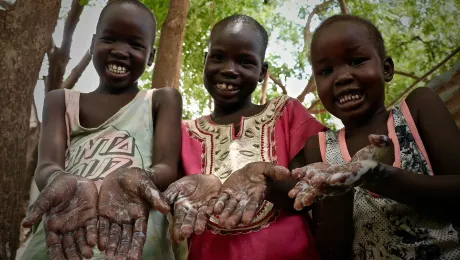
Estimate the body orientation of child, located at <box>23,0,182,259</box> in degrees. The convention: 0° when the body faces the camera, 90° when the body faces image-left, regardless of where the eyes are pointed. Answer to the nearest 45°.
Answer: approximately 0°

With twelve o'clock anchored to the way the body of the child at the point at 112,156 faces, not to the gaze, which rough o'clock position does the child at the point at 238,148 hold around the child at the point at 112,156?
the child at the point at 238,148 is roughly at 9 o'clock from the child at the point at 112,156.

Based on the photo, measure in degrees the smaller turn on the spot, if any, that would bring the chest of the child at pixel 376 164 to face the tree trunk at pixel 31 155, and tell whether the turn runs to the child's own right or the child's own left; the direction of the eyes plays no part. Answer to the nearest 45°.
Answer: approximately 90° to the child's own right

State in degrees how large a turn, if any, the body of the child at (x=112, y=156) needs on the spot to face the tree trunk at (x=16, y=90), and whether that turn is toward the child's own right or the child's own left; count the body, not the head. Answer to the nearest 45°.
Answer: approximately 135° to the child's own right

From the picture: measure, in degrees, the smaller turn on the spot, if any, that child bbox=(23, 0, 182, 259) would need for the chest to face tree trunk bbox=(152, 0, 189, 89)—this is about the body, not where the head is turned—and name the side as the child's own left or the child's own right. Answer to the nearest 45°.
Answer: approximately 180°

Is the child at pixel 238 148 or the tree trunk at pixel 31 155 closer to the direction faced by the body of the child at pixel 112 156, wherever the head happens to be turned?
the child

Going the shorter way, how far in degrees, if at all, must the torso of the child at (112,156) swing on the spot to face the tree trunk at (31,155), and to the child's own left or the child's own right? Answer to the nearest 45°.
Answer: approximately 180°

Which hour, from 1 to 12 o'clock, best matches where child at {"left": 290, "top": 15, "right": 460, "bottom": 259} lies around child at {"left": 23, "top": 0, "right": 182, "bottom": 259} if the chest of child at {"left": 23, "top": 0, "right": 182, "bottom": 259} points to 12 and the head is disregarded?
child at {"left": 290, "top": 15, "right": 460, "bottom": 259} is roughly at 10 o'clock from child at {"left": 23, "top": 0, "right": 182, "bottom": 259}.
